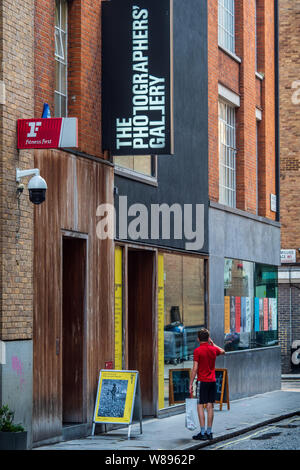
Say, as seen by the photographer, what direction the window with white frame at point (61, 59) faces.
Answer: facing the viewer and to the right of the viewer

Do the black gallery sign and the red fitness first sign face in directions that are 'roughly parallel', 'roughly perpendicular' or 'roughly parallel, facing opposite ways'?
roughly parallel

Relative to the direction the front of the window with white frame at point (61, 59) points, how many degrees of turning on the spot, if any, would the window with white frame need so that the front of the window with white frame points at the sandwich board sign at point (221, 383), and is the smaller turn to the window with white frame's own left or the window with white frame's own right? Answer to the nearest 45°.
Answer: approximately 90° to the window with white frame's own left

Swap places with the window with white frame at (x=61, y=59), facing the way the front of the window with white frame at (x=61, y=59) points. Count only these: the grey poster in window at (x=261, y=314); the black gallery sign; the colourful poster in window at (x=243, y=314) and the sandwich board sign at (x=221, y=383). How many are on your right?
0

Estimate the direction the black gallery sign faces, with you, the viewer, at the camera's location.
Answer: facing the viewer

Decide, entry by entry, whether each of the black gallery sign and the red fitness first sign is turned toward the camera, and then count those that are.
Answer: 2

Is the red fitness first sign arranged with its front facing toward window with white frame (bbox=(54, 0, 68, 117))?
no

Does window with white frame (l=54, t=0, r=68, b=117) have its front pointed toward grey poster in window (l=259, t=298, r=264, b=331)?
no

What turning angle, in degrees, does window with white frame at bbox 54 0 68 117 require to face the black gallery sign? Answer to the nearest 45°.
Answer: approximately 45° to its left
